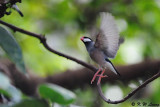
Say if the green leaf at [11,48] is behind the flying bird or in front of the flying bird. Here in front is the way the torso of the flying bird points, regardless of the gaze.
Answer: in front

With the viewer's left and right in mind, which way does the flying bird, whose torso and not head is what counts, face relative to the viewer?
facing to the left of the viewer
